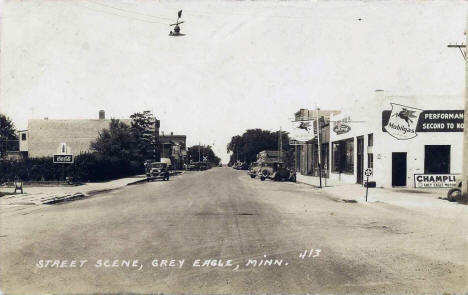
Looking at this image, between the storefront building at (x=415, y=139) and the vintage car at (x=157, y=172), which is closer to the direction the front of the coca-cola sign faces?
the storefront building

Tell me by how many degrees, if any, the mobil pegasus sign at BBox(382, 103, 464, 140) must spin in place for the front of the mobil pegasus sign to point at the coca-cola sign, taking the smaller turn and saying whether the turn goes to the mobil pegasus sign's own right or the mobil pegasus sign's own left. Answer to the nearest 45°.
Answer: approximately 90° to the mobil pegasus sign's own right

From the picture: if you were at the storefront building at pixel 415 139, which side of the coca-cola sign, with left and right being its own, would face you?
left

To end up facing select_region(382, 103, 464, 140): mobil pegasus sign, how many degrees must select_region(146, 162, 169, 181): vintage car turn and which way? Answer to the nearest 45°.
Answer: approximately 90° to its left

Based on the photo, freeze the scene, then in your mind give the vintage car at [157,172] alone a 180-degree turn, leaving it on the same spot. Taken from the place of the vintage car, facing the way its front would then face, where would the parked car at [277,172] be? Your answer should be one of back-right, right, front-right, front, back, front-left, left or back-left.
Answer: front-right
